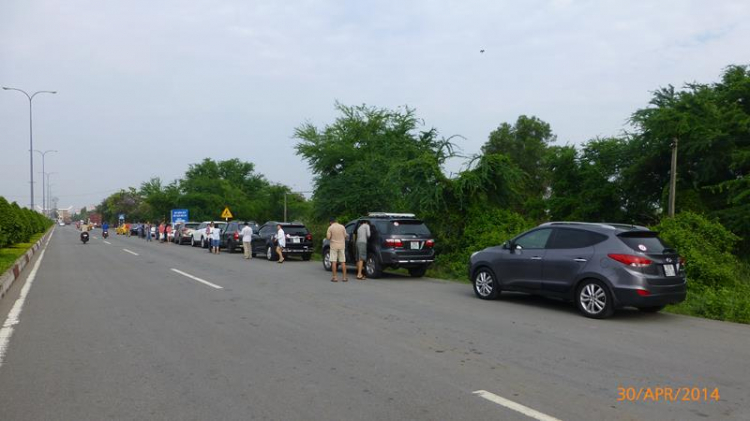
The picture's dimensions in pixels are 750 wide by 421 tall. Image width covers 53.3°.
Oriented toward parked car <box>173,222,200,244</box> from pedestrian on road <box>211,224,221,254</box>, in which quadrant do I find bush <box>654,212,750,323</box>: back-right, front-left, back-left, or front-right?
back-right

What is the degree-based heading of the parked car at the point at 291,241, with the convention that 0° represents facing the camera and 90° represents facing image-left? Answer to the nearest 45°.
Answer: approximately 135°

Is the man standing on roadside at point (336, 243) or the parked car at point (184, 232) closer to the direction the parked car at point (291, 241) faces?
the parked car

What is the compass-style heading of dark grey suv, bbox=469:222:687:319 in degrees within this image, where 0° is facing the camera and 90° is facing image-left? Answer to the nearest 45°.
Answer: approximately 135°

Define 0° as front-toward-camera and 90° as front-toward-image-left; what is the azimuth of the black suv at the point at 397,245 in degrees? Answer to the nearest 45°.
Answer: approximately 135°

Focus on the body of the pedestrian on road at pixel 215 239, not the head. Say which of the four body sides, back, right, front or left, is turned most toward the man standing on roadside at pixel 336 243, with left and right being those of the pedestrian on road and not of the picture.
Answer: back

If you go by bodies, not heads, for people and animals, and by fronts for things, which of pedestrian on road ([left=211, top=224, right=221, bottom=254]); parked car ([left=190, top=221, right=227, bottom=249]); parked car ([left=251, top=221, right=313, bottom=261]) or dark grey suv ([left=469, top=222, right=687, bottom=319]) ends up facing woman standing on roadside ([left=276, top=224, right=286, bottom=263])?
the dark grey suv

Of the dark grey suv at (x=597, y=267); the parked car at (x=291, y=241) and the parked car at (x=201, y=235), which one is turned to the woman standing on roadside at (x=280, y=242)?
the dark grey suv

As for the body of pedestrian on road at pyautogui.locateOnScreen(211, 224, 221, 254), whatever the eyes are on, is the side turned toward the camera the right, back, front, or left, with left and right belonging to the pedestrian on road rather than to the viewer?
back

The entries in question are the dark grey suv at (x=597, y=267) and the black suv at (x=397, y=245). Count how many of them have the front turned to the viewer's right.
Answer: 0

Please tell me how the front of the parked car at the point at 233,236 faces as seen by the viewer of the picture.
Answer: facing away from the viewer and to the left of the viewer
